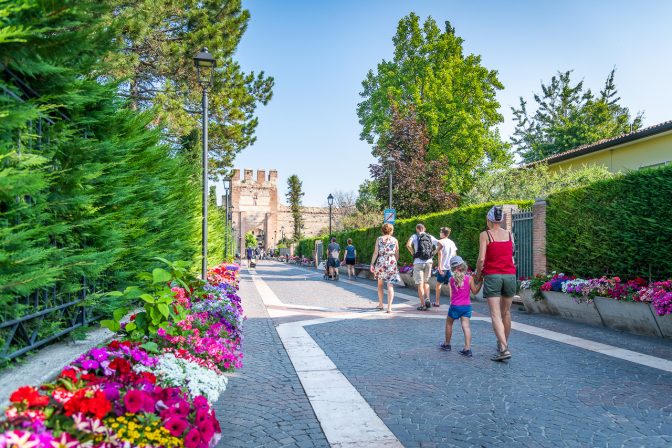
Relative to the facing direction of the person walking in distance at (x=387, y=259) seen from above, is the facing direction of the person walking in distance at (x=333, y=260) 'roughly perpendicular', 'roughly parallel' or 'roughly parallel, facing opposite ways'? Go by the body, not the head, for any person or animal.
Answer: roughly parallel

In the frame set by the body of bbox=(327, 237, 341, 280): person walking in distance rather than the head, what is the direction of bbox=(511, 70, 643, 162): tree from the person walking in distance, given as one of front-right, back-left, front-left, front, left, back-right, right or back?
front-right

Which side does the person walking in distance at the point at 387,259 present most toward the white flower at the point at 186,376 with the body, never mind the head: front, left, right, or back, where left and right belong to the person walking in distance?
back

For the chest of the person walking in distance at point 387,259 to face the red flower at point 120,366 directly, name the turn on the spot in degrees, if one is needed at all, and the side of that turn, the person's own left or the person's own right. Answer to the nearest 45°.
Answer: approximately 180°

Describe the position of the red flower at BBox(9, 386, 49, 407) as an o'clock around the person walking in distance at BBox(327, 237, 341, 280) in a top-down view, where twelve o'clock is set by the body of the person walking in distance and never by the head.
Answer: The red flower is roughly at 6 o'clock from the person walking in distance.

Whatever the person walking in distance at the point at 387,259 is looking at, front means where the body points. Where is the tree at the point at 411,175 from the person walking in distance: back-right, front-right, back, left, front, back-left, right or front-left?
front

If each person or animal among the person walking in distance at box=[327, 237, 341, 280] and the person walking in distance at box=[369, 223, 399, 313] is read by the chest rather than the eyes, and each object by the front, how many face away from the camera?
2

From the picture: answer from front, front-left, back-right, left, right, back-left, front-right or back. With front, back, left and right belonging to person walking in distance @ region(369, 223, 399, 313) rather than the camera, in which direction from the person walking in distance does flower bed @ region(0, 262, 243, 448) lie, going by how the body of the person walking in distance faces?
back

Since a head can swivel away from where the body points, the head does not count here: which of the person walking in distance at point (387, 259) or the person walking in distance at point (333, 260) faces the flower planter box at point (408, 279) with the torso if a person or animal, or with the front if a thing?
the person walking in distance at point (387, 259)

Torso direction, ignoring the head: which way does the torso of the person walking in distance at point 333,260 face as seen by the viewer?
away from the camera

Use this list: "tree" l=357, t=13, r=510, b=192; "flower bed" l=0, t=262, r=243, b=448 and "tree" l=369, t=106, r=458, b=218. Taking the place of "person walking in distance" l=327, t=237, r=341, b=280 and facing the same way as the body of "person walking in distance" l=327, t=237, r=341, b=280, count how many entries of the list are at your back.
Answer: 1

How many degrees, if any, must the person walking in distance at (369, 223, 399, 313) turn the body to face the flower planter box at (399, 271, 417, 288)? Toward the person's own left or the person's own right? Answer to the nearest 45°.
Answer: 0° — they already face it

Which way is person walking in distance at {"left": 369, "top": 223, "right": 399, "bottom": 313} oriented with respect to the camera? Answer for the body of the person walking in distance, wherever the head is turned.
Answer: away from the camera

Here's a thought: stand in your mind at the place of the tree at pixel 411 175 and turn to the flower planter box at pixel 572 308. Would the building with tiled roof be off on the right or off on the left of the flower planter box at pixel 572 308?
left

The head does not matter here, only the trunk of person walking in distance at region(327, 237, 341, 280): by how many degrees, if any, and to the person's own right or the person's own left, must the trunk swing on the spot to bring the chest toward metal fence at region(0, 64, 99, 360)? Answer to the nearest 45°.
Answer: approximately 180°

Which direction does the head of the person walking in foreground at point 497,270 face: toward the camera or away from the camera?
away from the camera

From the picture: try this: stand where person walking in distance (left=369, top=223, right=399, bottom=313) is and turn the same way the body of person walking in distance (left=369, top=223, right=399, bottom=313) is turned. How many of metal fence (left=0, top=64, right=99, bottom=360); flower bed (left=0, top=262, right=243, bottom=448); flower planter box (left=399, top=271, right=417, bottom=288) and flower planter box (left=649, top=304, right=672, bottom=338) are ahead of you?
1
